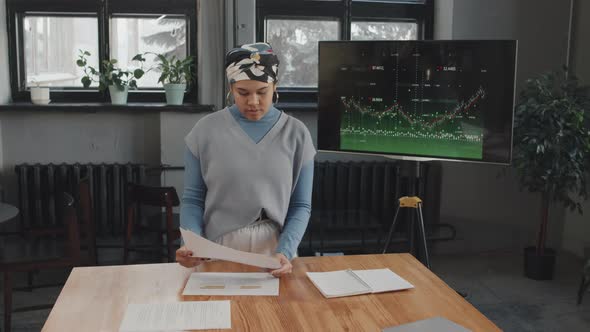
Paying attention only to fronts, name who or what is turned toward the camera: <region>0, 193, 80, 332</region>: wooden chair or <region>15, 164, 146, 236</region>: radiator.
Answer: the radiator

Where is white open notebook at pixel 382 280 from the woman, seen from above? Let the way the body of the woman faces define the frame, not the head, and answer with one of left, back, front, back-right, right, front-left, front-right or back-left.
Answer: front-left

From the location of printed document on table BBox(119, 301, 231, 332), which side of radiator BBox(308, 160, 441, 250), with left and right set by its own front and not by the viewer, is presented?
front

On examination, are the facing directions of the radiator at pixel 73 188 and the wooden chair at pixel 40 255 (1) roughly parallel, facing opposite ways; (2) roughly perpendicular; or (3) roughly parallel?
roughly perpendicular

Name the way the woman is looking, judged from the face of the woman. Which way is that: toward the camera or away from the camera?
toward the camera

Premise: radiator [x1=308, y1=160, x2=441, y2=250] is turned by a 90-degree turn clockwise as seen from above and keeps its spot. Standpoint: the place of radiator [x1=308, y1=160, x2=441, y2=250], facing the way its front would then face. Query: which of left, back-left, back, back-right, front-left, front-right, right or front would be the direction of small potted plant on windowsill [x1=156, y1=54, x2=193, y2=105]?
front

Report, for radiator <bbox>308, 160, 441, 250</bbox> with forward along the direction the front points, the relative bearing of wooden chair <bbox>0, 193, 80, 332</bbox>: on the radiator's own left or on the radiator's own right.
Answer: on the radiator's own right

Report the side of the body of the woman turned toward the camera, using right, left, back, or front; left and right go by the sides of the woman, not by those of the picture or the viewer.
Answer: front

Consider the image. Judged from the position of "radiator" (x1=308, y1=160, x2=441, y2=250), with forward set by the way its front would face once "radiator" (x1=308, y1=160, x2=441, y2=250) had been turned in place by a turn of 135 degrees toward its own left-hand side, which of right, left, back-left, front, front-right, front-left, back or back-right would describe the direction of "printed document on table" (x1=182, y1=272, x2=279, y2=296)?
back-right

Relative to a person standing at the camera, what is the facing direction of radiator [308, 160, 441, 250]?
facing the viewer

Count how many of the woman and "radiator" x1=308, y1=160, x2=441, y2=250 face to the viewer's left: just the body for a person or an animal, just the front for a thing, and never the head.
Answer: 0
